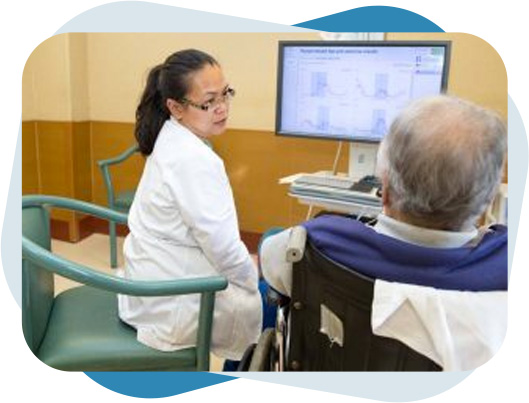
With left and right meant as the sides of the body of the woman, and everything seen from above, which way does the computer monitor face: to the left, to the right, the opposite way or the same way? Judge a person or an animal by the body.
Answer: to the right

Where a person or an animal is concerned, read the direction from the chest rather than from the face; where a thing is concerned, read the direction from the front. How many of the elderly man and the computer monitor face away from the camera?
1

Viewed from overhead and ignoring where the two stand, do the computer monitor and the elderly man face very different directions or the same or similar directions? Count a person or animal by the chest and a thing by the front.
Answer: very different directions

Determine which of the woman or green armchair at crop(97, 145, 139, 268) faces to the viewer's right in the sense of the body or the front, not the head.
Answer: the woman

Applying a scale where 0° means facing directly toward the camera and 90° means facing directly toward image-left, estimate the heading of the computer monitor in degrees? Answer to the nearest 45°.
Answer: approximately 0°

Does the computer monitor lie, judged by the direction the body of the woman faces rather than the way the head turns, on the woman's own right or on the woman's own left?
on the woman's own left

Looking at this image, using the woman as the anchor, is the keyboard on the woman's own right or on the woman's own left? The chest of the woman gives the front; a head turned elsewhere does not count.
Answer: on the woman's own left

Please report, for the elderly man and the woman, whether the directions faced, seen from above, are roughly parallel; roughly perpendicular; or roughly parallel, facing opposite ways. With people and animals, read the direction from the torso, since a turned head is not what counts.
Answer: roughly perpendicular

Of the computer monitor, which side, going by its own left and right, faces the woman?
front

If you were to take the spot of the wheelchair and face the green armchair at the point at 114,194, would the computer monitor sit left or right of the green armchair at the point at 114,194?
right

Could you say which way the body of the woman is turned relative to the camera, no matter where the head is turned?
to the viewer's right

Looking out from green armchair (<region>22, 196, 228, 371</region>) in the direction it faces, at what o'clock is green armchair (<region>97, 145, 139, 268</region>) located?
green armchair (<region>97, 145, 139, 268</region>) is roughly at 9 o'clock from green armchair (<region>22, 196, 228, 371</region>).

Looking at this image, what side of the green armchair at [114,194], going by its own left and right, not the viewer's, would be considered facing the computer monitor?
left

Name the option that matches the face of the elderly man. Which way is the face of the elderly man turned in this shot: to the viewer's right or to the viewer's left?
to the viewer's left
